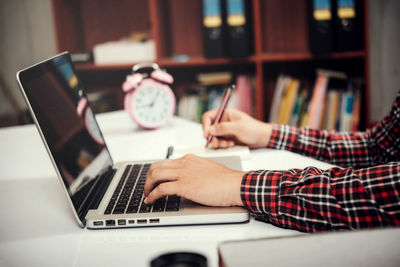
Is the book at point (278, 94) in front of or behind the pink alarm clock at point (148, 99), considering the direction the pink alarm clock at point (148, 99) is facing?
behind

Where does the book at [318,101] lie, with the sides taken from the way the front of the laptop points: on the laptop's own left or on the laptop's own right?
on the laptop's own left

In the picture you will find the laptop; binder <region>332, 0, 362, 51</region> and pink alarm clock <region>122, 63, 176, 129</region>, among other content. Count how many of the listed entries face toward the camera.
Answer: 2

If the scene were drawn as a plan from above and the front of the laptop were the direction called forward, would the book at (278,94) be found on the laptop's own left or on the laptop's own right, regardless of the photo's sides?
on the laptop's own left

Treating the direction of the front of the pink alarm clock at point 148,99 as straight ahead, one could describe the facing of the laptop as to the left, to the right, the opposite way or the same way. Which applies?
to the left

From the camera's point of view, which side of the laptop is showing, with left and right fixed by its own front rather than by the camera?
right

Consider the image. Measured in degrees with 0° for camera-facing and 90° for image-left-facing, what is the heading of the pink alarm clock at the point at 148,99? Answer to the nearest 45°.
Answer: approximately 0°
